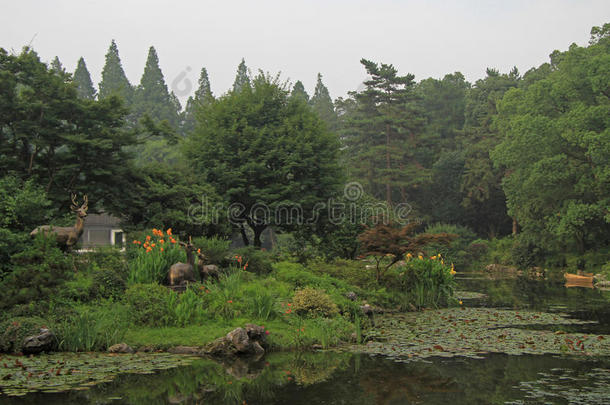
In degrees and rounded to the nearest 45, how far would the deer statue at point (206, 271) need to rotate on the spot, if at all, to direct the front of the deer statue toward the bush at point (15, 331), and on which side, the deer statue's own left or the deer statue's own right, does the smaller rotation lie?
approximately 45° to the deer statue's own left

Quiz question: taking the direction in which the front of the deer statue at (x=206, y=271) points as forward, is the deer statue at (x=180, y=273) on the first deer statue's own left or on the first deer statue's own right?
on the first deer statue's own left

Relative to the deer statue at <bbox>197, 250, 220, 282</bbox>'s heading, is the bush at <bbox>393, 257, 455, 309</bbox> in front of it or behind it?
behind

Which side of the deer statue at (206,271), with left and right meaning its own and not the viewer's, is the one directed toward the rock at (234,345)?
left

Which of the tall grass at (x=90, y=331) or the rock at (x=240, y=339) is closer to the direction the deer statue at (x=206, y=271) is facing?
the tall grass

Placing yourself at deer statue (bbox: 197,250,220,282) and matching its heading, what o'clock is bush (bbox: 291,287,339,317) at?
The bush is roughly at 7 o'clock from the deer statue.

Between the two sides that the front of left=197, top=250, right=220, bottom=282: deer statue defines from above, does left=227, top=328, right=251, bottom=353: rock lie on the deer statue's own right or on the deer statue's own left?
on the deer statue's own left

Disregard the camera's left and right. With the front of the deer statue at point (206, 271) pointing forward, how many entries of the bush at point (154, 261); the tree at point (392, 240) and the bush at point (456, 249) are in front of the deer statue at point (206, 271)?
1

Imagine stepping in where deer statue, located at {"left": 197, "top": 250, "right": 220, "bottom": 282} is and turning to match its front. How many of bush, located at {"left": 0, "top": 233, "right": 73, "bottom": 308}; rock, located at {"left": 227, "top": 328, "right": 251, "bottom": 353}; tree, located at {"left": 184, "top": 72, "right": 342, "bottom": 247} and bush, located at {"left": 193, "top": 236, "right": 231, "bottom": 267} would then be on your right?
2

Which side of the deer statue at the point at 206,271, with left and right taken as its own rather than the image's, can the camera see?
left

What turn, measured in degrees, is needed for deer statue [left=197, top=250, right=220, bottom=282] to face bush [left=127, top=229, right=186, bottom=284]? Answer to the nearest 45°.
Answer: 0° — it already faces it

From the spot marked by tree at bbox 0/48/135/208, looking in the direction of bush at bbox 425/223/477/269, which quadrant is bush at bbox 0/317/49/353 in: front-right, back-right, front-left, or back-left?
back-right

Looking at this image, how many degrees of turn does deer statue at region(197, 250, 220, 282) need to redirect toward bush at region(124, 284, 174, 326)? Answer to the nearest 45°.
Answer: approximately 45° to its left
